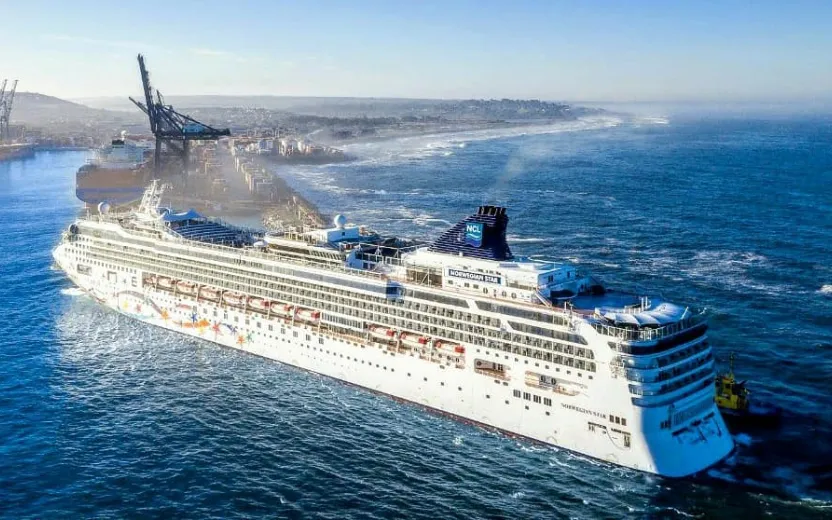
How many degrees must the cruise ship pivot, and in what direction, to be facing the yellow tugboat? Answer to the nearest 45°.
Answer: approximately 135° to its right

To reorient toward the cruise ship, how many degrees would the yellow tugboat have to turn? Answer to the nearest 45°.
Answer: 0° — it already faces it

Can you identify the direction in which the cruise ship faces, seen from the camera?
facing away from the viewer and to the left of the viewer

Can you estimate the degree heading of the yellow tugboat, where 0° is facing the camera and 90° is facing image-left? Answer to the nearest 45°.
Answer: approximately 90°
